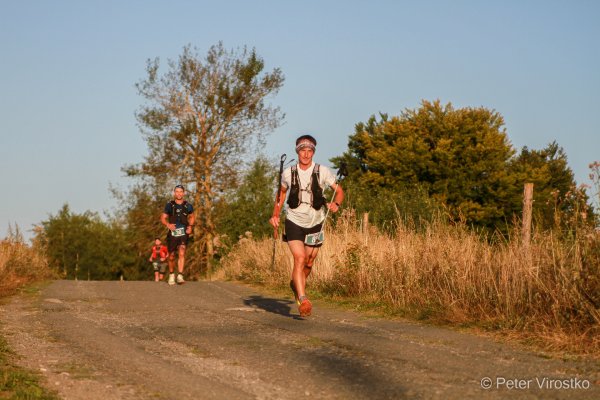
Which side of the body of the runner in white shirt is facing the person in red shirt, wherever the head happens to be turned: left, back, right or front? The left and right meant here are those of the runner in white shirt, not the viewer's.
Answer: back

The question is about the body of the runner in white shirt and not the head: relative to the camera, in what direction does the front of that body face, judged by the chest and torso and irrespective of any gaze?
toward the camera

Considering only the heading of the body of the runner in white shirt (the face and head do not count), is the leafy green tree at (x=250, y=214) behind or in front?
behind

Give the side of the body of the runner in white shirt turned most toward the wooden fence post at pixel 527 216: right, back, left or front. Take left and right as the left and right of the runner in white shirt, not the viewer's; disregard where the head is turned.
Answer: left
